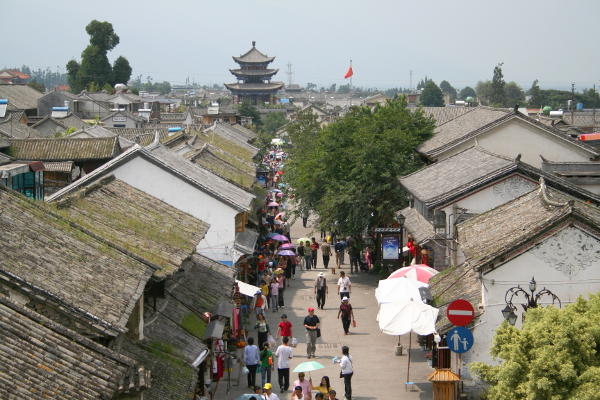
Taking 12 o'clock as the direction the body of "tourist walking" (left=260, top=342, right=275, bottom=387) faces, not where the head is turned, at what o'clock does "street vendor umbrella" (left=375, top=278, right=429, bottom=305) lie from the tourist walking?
The street vendor umbrella is roughly at 2 o'clock from the tourist walking.

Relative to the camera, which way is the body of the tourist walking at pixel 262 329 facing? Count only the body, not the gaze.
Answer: toward the camera

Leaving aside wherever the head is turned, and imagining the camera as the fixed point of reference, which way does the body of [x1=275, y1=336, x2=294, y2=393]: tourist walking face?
away from the camera

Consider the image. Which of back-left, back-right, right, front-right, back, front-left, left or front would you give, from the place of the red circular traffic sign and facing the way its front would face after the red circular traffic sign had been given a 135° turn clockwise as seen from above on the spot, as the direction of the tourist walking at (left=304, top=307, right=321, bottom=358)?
front

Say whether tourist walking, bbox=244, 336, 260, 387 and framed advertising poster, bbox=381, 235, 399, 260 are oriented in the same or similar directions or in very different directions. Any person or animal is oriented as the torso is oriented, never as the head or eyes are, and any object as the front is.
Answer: very different directions

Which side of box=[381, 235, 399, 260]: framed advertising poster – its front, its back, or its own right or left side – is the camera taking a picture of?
front

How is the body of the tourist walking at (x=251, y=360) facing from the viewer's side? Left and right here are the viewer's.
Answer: facing away from the viewer

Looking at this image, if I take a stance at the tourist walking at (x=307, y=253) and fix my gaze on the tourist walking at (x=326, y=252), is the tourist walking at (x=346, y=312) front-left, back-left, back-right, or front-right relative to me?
front-right

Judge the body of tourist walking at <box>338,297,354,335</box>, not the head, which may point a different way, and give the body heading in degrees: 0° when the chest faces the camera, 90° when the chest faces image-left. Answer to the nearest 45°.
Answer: approximately 0°
